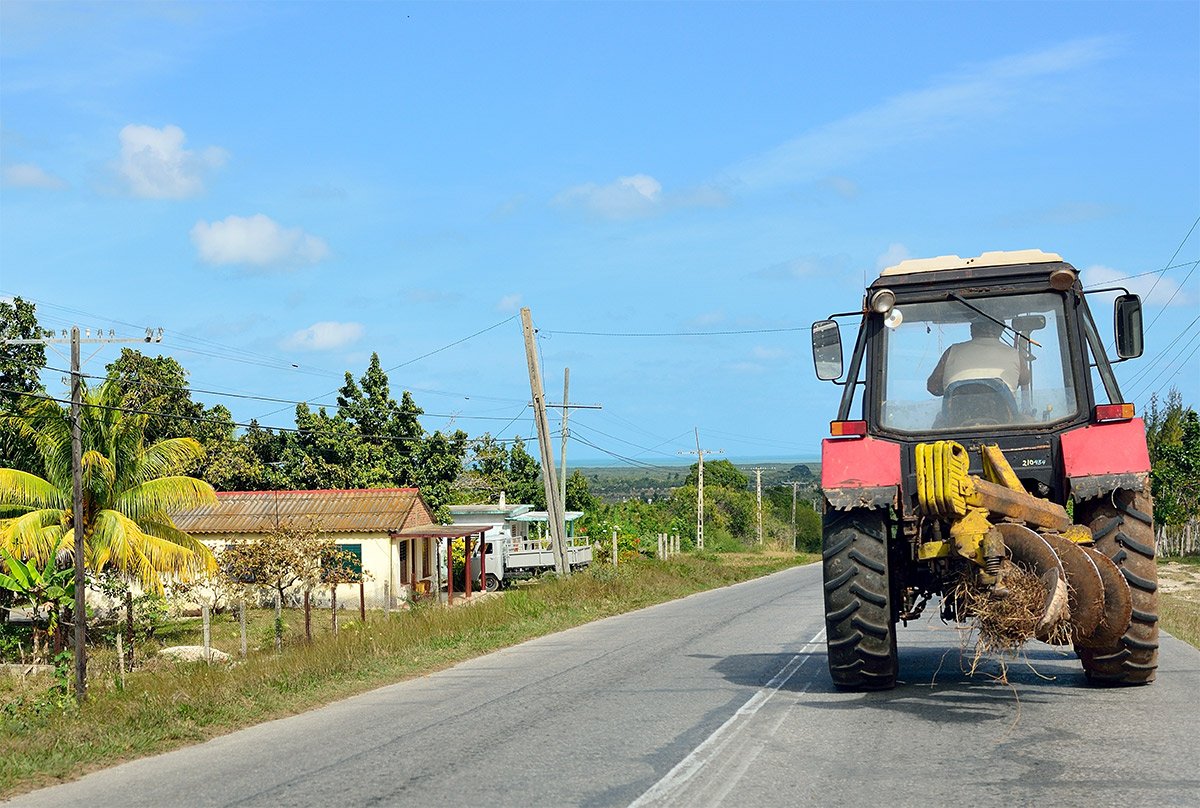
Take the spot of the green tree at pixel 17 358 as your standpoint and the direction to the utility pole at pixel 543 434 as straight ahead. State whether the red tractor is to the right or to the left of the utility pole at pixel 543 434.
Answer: right

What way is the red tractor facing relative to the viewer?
away from the camera

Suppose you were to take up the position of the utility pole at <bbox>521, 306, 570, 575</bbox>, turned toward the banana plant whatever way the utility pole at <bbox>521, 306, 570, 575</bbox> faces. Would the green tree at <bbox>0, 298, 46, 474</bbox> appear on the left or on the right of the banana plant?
right

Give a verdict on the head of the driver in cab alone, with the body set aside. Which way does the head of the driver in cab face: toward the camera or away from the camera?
away from the camera

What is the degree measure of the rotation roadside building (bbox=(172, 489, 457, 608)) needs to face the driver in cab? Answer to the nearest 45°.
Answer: approximately 90° to its right

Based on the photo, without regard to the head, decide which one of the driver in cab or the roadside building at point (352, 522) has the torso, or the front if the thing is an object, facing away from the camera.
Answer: the driver in cab

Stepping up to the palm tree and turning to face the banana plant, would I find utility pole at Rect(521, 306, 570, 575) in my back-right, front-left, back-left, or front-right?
back-left

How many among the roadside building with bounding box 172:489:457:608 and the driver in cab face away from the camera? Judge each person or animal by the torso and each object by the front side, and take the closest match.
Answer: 1

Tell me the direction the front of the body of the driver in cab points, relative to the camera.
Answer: away from the camera

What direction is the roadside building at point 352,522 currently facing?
to the viewer's right
